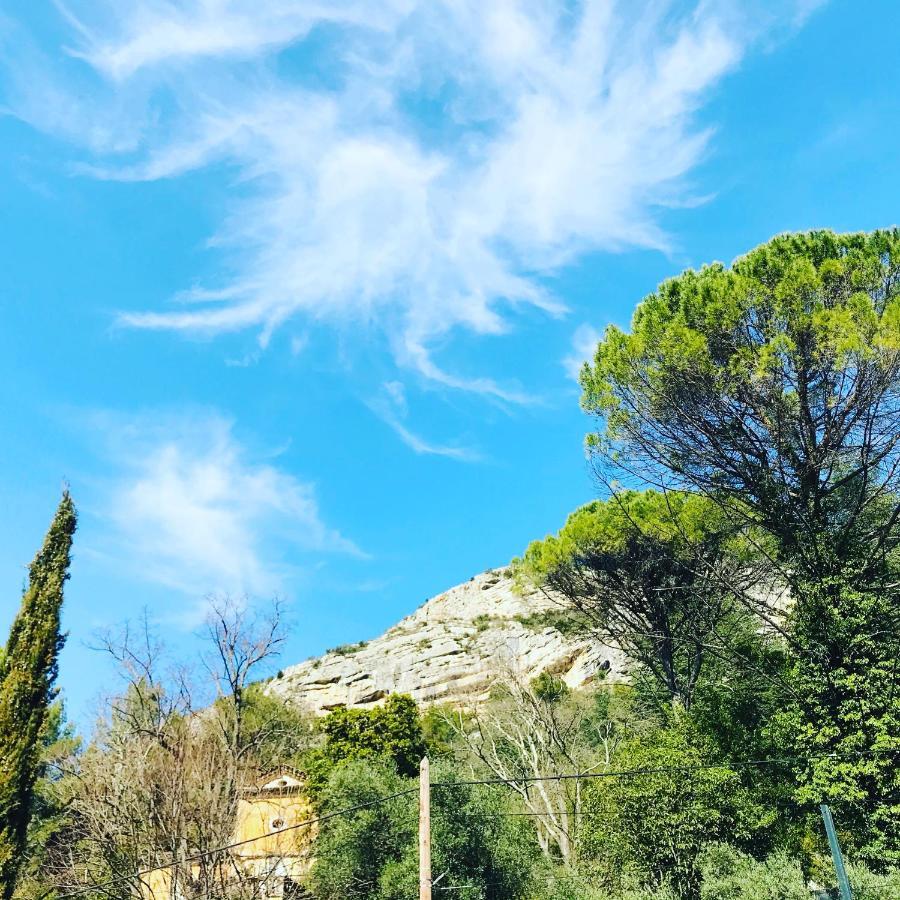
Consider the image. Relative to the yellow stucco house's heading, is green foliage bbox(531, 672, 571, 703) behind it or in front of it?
behind

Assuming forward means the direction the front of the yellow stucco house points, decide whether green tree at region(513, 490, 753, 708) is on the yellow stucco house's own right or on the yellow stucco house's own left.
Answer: on the yellow stucco house's own left

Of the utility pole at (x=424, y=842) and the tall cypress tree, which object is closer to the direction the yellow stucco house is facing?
the utility pole

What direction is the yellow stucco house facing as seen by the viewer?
toward the camera

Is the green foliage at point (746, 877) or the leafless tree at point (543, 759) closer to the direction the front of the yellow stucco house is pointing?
the green foliage

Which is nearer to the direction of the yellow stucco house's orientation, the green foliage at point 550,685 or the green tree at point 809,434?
the green tree

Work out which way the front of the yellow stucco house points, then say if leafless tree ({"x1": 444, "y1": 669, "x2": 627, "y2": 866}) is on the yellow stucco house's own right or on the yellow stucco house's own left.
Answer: on the yellow stucco house's own left

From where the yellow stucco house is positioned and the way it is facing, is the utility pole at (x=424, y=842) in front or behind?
in front
